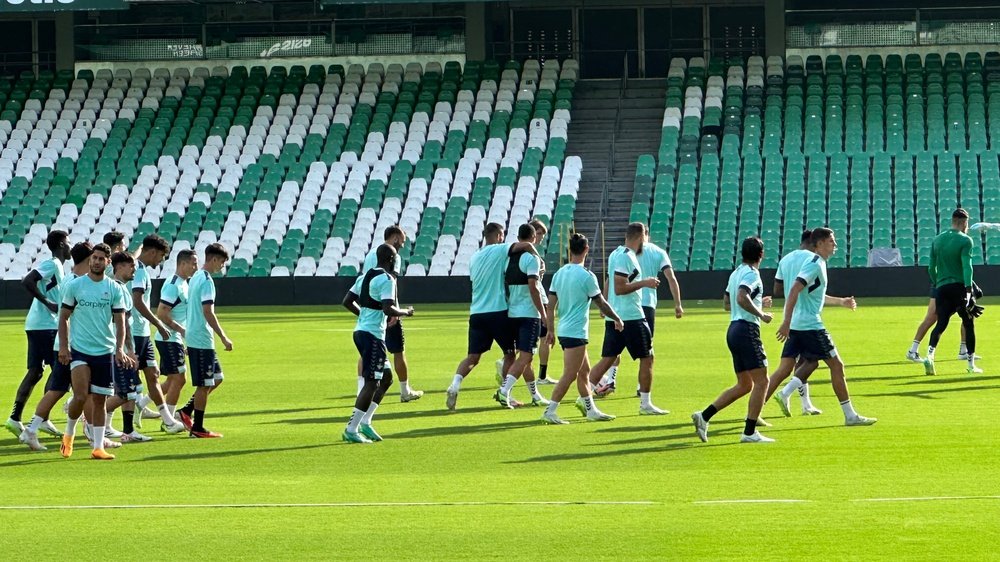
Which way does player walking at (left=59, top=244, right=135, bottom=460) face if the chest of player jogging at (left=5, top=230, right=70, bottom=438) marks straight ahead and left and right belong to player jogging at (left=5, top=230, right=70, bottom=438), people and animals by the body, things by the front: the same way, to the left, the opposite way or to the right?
to the right

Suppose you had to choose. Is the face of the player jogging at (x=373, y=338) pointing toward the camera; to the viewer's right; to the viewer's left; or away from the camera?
to the viewer's right

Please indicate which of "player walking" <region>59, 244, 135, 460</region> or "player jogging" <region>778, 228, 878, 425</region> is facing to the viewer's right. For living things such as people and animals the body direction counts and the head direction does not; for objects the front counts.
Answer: "player jogging" <region>778, 228, 878, 425</region>

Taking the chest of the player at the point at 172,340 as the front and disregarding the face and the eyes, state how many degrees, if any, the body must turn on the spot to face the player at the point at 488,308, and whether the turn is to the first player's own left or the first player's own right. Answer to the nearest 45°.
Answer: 0° — they already face them
